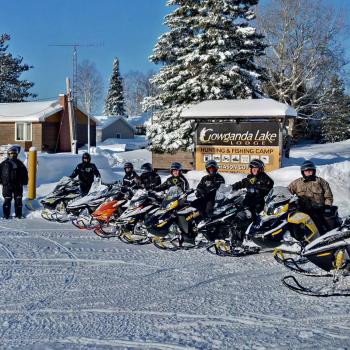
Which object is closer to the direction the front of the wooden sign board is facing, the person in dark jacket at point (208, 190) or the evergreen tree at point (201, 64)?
the person in dark jacket

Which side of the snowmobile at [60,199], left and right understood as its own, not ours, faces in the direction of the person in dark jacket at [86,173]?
back

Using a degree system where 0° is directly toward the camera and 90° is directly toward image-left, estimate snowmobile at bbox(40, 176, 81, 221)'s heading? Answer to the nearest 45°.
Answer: approximately 45°

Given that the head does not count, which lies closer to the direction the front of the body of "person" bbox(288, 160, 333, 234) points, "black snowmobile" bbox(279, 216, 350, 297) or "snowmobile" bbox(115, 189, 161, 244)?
the black snowmobile

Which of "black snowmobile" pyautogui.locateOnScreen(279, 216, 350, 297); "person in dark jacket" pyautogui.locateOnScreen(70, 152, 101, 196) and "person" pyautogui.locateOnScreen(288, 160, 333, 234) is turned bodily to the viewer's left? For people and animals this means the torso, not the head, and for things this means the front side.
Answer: the black snowmobile
